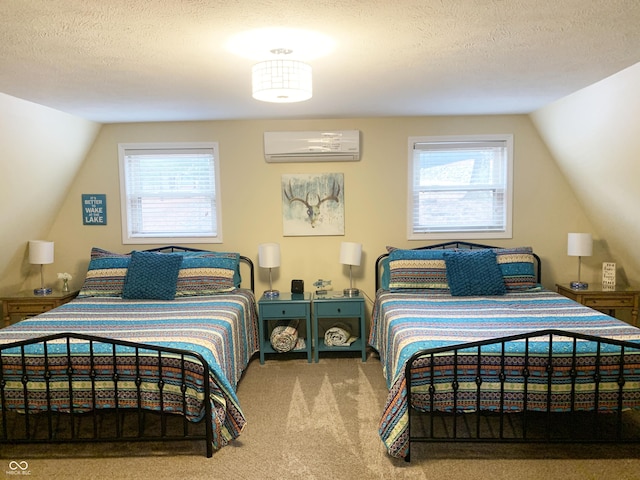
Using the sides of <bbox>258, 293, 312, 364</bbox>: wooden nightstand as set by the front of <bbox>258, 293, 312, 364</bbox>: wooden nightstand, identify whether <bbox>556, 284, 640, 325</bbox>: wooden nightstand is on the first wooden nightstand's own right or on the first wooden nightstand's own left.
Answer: on the first wooden nightstand's own left

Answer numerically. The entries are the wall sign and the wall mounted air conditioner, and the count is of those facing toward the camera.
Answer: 2

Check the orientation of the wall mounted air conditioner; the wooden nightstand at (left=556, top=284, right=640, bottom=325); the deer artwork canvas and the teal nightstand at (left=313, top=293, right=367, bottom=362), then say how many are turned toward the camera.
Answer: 4

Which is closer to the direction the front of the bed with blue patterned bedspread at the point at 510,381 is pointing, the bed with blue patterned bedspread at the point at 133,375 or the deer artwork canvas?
the bed with blue patterned bedspread

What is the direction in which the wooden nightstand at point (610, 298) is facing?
toward the camera

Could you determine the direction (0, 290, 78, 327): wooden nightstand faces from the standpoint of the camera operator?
facing the viewer

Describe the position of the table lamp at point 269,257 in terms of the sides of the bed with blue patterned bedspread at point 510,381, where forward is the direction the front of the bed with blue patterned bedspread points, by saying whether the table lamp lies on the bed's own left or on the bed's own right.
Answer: on the bed's own right

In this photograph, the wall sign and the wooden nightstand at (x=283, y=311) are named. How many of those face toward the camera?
2

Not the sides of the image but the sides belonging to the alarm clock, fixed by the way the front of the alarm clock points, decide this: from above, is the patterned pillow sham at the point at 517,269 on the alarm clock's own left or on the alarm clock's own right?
on the alarm clock's own left

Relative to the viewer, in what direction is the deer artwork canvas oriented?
toward the camera

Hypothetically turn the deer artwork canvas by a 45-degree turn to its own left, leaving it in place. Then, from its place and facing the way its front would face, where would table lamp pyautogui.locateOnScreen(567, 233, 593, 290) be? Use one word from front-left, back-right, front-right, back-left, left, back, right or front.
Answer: front-left

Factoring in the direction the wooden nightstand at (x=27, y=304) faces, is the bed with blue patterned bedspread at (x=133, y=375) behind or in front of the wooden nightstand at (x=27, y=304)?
in front
